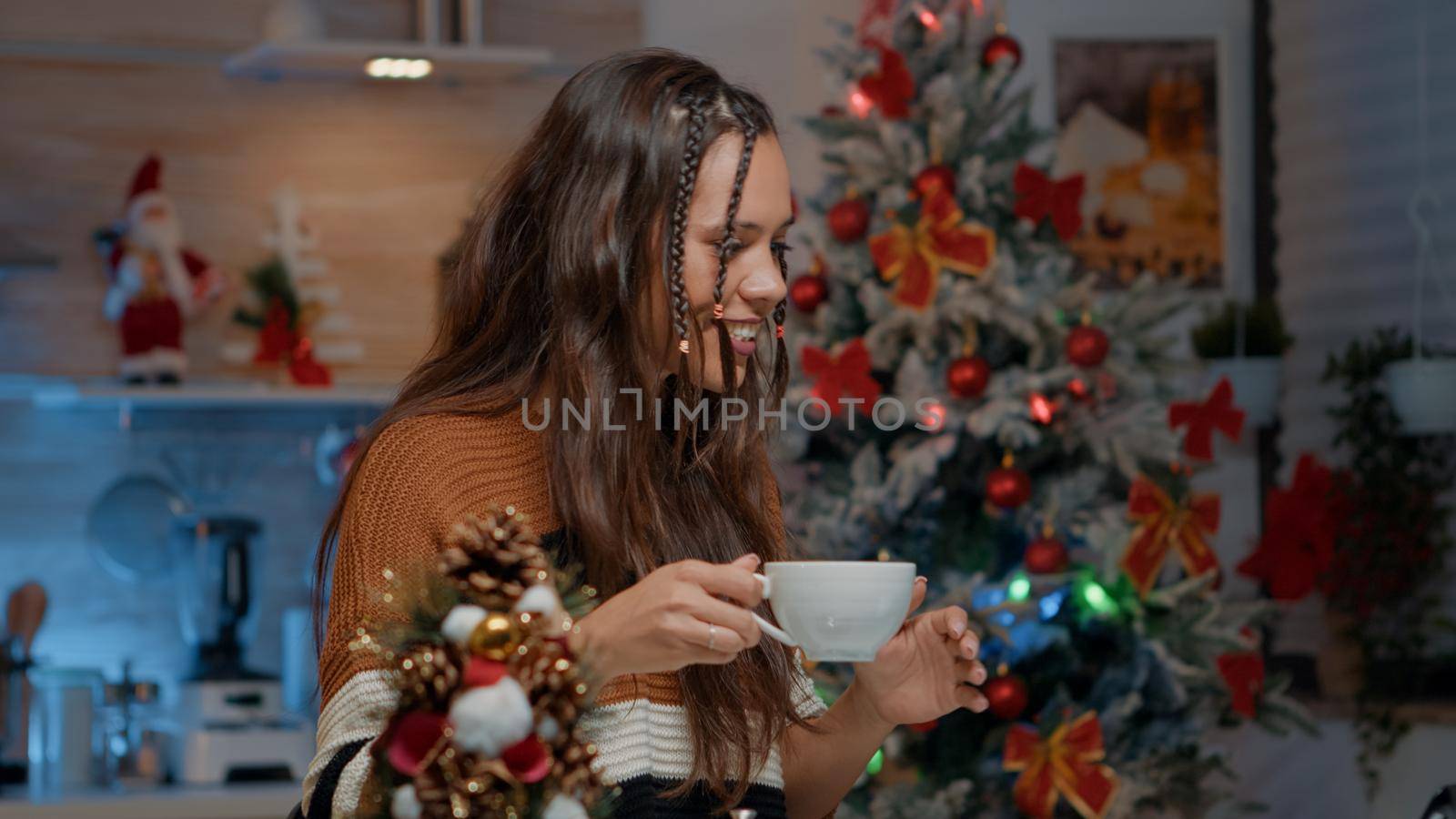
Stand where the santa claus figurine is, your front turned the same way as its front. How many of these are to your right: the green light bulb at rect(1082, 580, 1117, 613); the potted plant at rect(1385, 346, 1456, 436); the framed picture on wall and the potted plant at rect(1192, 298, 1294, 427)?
0

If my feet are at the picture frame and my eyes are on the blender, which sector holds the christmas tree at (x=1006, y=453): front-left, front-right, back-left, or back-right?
front-left

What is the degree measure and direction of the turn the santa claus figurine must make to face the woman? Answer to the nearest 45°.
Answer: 0° — it already faces them

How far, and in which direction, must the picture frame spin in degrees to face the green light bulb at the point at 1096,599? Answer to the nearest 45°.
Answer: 0° — it already faces it

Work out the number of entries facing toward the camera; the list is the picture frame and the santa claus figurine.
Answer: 2

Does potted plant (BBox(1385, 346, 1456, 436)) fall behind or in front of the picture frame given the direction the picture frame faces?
in front

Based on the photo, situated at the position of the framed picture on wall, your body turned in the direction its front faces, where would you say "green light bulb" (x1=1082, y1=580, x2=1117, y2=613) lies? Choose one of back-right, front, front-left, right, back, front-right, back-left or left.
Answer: front

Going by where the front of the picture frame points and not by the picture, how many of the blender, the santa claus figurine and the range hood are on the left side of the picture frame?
0

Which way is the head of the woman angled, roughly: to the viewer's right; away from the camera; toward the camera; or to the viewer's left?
to the viewer's right

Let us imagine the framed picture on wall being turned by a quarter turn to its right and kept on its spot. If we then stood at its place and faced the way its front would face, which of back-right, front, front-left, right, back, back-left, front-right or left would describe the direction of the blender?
front-left

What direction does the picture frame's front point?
toward the camera

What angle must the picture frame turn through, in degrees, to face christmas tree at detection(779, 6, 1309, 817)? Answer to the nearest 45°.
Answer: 0° — it already faces it

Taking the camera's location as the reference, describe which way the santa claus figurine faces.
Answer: facing the viewer

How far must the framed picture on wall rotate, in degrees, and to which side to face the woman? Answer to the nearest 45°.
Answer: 0° — it already faces them

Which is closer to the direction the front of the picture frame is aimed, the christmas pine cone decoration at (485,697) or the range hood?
the christmas pine cone decoration

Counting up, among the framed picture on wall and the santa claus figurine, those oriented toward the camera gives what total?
2
